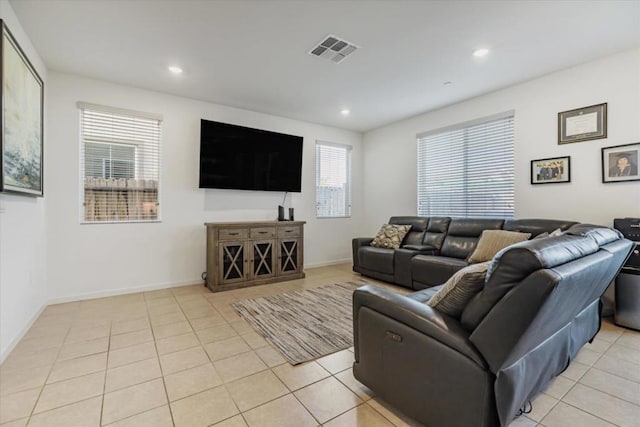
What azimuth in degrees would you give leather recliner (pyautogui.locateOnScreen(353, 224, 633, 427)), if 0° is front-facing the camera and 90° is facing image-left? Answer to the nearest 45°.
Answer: approximately 135°

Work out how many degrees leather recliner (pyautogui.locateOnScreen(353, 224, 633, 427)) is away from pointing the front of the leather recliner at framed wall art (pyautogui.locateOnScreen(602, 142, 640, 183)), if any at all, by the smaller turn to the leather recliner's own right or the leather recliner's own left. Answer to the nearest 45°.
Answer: approximately 90° to the leather recliner's own right

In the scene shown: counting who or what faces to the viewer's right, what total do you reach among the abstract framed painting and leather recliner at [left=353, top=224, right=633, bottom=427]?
1

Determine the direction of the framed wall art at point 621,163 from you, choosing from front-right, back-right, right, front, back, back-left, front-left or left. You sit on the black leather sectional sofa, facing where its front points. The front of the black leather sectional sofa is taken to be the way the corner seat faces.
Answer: back-left

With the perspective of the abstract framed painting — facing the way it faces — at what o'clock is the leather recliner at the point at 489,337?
The leather recliner is roughly at 2 o'clock from the abstract framed painting.

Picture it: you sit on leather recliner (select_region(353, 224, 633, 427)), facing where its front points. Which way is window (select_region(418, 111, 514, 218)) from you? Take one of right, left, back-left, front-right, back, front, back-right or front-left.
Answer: front-right

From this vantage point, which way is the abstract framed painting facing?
to the viewer's right

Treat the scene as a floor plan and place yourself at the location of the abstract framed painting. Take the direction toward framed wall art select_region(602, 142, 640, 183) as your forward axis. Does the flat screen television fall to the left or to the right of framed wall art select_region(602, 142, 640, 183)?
left

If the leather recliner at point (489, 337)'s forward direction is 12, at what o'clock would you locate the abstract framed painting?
The abstract framed painting is roughly at 10 o'clock from the leather recliner.

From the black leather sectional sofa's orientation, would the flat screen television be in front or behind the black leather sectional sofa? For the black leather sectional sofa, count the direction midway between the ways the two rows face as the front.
in front

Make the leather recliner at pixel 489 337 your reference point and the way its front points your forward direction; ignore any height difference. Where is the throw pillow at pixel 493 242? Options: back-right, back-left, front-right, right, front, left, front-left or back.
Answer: front-right

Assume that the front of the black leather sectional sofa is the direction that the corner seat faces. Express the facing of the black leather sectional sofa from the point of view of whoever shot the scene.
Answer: facing the viewer and to the left of the viewer
